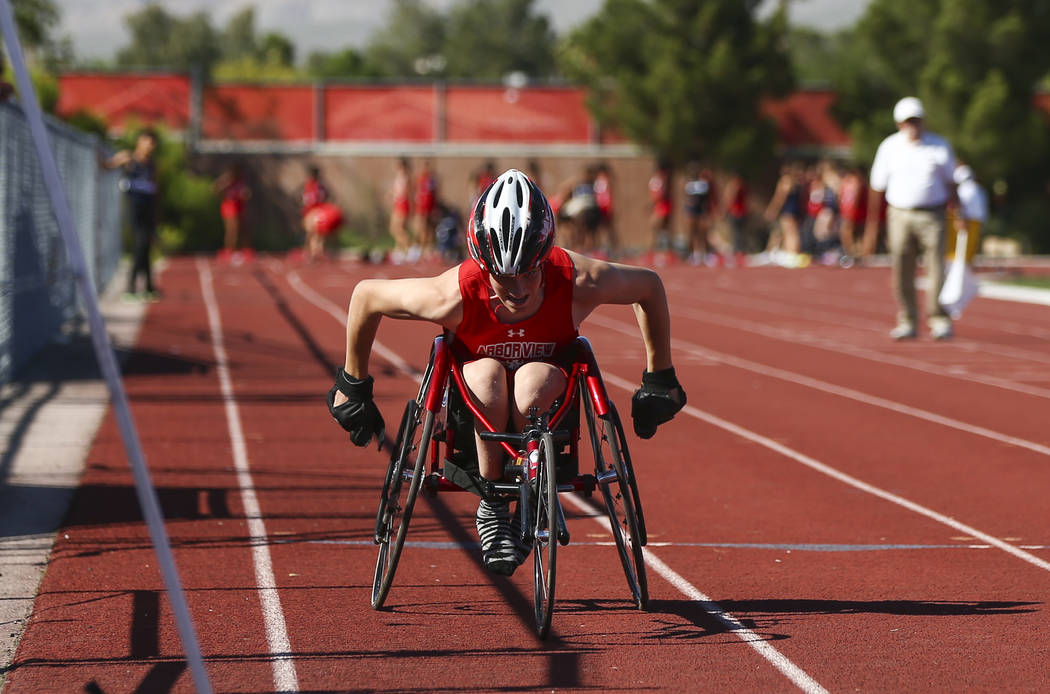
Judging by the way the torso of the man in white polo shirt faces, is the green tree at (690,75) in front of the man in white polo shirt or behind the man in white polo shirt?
behind

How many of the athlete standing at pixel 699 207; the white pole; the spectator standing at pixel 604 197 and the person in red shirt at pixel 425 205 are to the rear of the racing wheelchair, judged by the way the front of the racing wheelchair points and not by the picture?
3

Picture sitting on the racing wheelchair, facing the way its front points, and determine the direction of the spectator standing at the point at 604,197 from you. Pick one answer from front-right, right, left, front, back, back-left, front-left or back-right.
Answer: back

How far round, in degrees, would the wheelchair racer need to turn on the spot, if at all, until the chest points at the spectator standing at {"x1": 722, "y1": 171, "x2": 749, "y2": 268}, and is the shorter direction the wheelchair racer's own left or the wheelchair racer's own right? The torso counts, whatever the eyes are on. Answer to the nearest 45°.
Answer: approximately 180°

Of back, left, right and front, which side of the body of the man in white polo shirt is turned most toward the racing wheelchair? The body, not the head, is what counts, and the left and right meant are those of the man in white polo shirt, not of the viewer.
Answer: front

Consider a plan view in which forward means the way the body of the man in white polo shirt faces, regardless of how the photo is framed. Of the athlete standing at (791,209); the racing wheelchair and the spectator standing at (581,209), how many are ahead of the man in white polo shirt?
1

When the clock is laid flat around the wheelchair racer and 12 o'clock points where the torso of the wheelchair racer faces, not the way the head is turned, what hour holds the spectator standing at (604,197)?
The spectator standing is roughly at 6 o'clock from the wheelchair racer.

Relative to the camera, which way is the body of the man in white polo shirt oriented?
toward the camera

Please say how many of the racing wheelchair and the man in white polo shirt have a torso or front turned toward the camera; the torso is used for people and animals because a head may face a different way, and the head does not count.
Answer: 2

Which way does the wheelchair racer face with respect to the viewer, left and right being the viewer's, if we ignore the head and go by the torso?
facing the viewer

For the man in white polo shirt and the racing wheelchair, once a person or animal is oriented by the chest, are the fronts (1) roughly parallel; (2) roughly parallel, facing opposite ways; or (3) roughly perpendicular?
roughly parallel

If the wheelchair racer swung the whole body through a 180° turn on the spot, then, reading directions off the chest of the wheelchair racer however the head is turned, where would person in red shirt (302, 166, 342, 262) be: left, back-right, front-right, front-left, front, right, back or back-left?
front

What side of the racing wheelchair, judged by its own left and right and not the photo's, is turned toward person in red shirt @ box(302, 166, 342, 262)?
back

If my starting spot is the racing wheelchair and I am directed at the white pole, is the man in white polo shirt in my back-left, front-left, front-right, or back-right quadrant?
back-right

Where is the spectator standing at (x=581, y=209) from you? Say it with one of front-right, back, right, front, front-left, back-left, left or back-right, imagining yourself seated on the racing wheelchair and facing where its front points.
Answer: back

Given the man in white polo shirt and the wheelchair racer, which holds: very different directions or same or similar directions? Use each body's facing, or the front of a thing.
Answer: same or similar directions

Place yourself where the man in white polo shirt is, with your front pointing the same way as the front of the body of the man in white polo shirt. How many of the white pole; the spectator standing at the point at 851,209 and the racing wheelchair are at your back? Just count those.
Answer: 1

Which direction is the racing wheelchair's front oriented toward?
toward the camera
